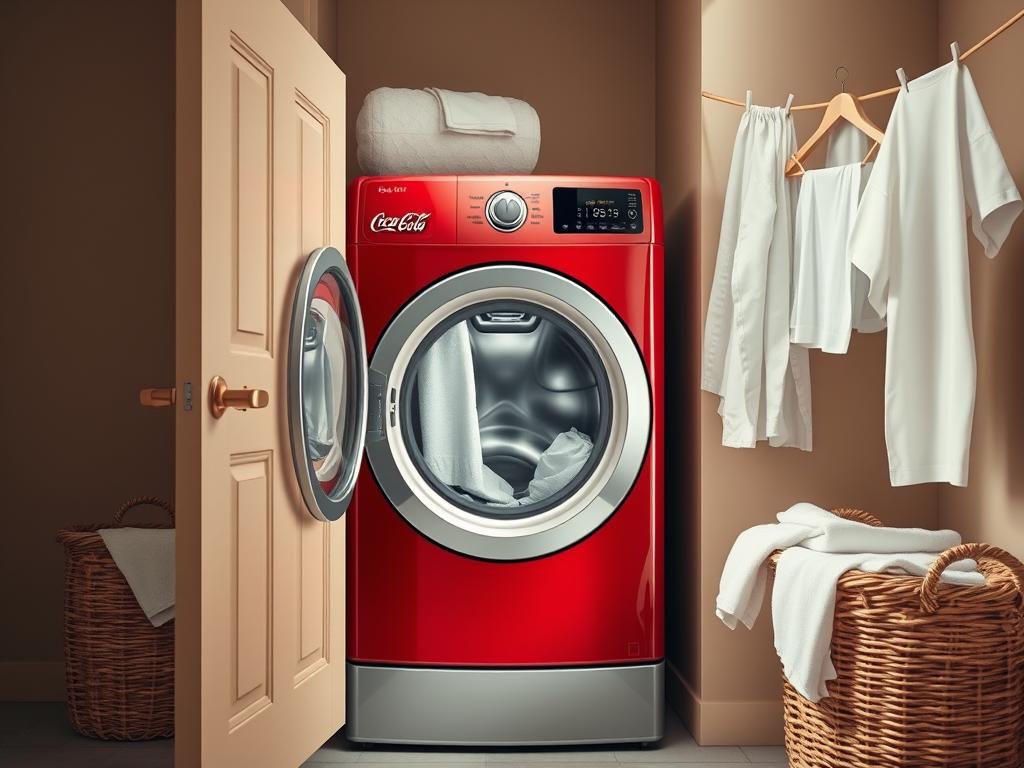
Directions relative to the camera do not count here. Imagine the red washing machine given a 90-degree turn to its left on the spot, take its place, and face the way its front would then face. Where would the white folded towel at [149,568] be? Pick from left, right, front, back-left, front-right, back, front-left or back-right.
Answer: back

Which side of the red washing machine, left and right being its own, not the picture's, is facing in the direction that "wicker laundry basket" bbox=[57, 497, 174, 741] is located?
right

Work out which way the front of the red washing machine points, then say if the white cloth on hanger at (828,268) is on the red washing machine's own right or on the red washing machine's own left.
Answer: on the red washing machine's own left

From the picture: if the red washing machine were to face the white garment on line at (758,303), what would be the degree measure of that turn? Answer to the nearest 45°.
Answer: approximately 90° to its left

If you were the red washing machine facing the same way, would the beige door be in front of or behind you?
in front

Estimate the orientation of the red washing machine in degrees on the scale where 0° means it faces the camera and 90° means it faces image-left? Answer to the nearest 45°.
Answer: approximately 0°

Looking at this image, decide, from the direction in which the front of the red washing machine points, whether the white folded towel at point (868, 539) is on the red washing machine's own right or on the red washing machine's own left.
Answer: on the red washing machine's own left
